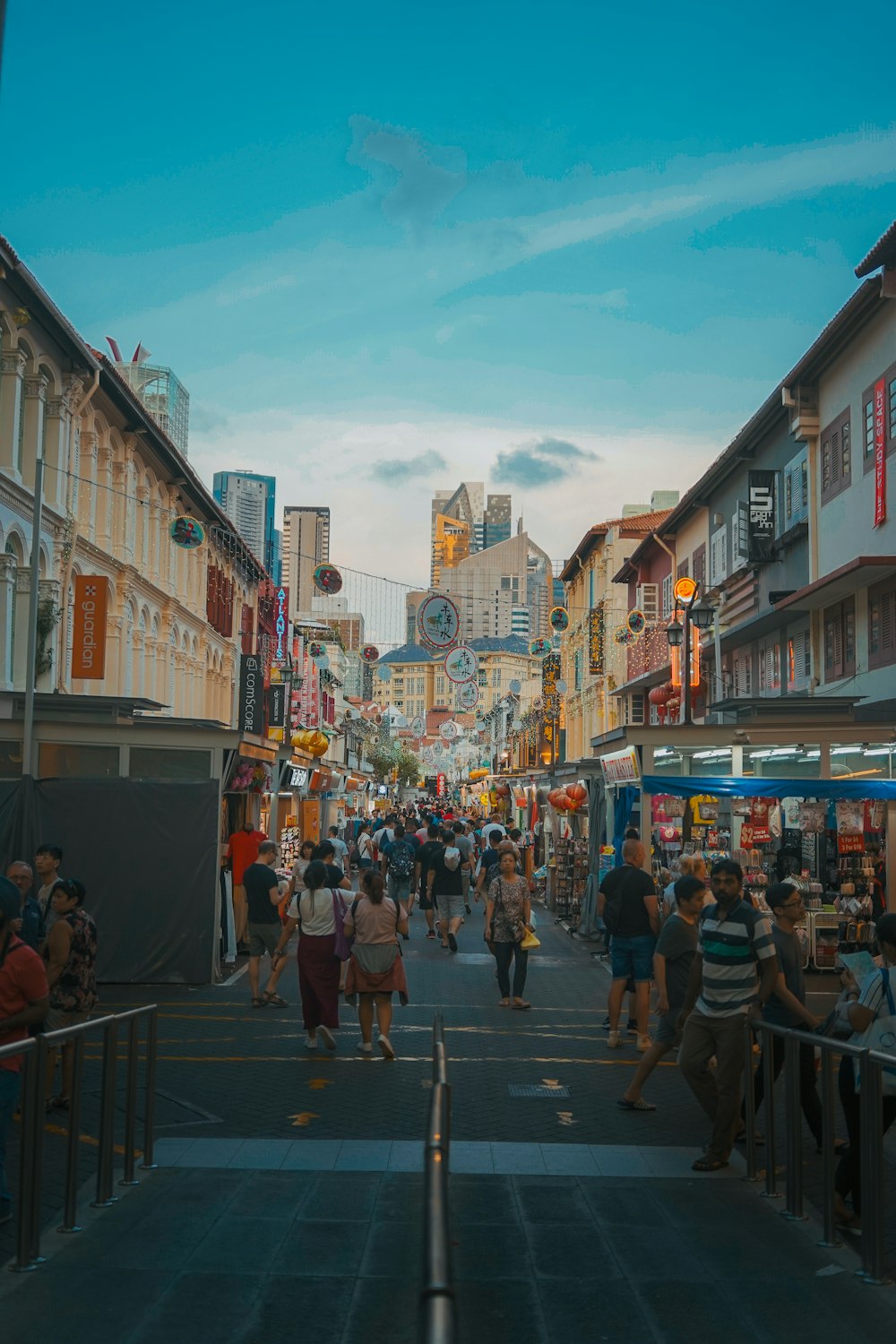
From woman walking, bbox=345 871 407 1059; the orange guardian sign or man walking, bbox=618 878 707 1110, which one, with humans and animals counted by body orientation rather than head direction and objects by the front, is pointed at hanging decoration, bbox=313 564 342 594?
the woman walking

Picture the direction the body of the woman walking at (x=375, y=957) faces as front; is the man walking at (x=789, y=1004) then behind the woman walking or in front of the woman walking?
behind

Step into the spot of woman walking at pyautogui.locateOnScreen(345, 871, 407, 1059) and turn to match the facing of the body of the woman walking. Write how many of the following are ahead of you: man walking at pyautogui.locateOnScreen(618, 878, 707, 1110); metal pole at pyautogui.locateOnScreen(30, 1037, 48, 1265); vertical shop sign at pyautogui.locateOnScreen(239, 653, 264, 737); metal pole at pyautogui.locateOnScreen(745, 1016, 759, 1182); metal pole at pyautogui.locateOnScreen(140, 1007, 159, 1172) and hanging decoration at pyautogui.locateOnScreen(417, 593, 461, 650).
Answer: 2

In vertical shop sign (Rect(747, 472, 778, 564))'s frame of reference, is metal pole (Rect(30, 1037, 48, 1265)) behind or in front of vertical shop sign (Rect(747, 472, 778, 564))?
in front

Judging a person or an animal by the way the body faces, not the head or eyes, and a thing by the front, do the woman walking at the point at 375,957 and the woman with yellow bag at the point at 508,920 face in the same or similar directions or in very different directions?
very different directions

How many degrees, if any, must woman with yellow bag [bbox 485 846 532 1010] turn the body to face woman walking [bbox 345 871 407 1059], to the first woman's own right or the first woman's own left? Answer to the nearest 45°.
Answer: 0° — they already face them

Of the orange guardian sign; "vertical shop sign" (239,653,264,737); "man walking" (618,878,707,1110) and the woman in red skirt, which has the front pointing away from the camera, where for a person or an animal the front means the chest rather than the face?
the woman in red skirt

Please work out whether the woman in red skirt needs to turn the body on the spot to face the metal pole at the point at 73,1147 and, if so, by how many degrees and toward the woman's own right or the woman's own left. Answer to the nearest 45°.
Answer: approximately 180°

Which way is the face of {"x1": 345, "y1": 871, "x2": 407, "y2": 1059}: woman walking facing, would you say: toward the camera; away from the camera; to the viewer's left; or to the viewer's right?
away from the camera

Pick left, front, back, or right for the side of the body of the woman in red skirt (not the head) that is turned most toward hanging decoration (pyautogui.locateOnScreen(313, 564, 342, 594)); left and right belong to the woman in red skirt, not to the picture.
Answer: front

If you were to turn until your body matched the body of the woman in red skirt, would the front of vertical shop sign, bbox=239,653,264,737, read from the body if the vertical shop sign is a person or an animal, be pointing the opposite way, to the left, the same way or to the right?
the opposite way

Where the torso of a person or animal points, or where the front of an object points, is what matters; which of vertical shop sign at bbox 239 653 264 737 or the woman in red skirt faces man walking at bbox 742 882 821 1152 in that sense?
the vertical shop sign

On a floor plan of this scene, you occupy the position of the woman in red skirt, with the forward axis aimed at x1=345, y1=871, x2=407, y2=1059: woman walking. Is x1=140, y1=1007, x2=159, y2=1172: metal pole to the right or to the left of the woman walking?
right
